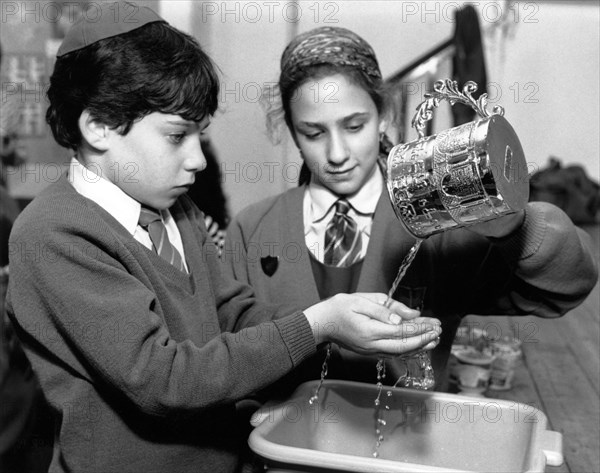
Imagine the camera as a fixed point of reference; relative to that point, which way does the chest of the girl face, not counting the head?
toward the camera

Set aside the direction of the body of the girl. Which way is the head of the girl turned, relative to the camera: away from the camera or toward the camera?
toward the camera

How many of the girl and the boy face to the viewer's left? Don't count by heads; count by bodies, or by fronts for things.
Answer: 0
